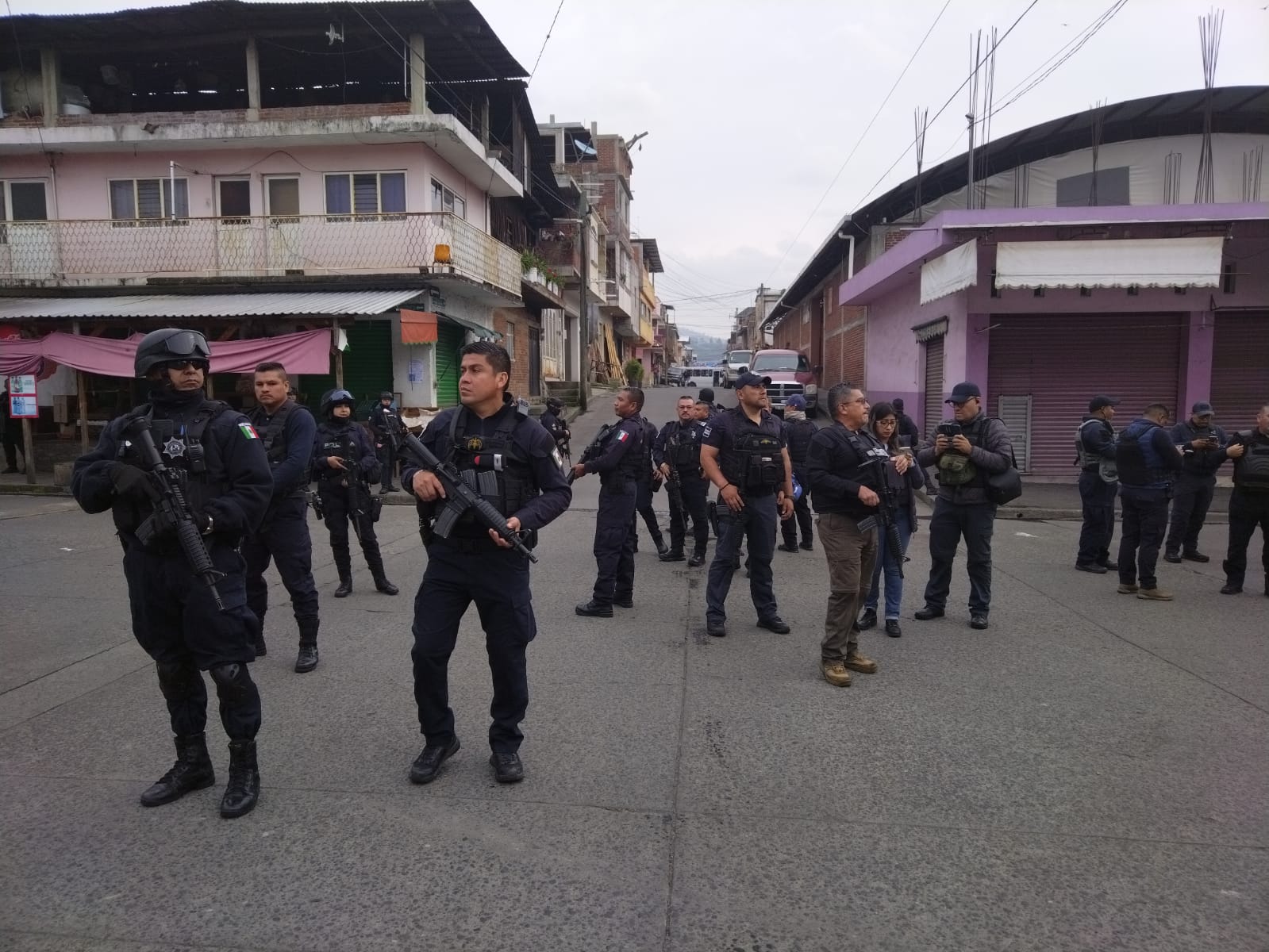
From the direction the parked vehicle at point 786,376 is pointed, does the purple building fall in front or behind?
in front

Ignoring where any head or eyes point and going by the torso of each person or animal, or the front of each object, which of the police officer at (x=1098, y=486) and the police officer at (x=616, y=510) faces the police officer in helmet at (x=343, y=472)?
the police officer at (x=616, y=510)

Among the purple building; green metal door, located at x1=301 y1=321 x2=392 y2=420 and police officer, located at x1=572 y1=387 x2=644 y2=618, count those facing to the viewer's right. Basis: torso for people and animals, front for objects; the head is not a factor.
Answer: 0

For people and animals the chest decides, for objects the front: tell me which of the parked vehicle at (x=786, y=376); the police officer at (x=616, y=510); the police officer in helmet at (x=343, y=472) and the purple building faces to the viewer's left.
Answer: the police officer

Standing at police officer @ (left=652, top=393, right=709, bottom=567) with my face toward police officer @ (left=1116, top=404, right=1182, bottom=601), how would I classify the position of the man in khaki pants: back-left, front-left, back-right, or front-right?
front-right

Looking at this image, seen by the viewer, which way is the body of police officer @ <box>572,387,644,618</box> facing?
to the viewer's left

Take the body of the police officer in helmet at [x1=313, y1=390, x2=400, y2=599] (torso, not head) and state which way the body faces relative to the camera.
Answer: toward the camera

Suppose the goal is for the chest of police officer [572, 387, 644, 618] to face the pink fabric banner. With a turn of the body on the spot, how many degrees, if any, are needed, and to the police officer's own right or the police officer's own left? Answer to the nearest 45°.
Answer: approximately 45° to the police officer's own right

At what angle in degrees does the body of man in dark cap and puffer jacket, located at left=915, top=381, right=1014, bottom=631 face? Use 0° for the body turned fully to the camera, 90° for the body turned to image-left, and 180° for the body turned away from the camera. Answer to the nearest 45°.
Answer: approximately 45°

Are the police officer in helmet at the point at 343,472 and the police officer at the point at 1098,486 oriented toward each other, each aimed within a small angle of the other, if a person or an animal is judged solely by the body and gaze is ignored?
no

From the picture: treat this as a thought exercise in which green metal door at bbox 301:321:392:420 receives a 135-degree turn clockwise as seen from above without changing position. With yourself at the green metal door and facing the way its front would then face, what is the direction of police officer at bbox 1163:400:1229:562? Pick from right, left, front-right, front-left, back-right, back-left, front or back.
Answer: back

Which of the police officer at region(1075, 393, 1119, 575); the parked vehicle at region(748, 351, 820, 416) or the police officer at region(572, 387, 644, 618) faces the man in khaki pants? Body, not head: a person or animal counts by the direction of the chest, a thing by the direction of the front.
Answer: the parked vehicle

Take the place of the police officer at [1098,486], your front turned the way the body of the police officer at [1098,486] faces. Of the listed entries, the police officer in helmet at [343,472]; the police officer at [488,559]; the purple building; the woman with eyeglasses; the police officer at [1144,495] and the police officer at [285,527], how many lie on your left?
1
